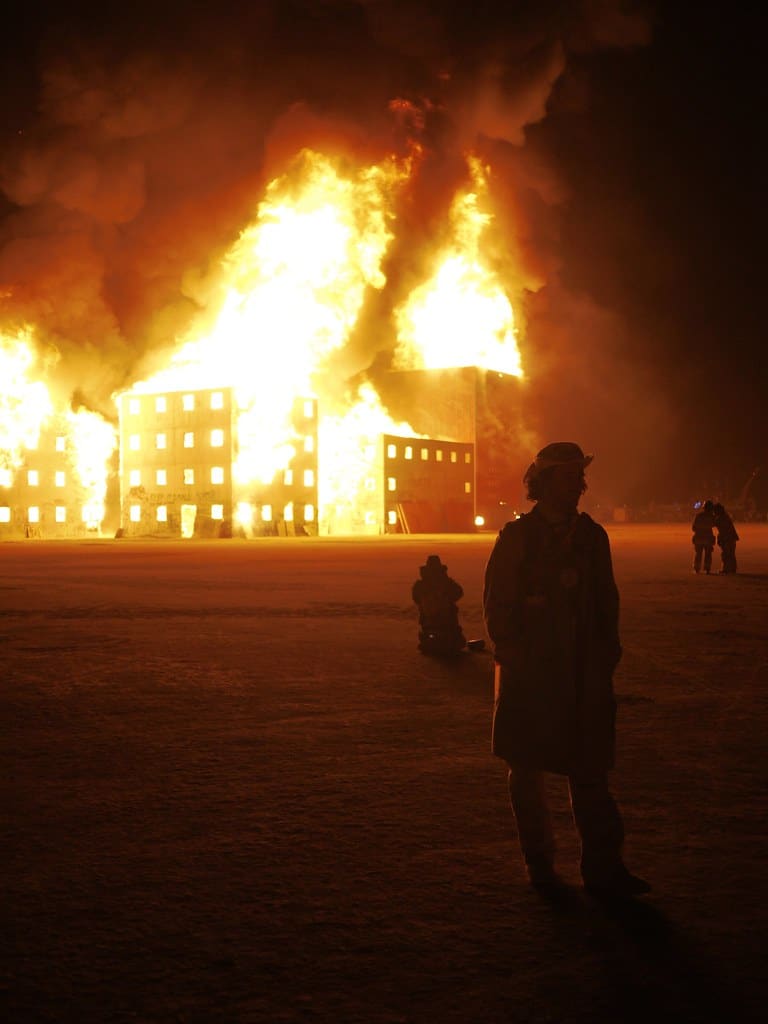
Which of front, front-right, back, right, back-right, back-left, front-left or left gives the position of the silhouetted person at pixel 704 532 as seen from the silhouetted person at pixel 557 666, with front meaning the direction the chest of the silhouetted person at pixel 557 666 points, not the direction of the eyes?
back-left

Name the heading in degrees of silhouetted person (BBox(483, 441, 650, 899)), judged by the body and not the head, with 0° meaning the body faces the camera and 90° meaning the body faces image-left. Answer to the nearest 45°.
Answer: approximately 315°

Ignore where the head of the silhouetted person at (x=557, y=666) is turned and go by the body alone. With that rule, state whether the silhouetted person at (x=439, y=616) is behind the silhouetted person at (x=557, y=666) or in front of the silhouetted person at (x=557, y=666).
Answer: behind

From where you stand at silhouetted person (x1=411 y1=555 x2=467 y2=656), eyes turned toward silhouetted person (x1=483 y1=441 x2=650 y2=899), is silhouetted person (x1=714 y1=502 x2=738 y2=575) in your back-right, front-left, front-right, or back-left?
back-left

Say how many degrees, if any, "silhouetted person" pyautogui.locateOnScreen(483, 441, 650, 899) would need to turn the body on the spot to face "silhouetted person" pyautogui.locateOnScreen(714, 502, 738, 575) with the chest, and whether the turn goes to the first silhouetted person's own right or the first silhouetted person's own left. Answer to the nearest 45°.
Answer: approximately 135° to the first silhouetted person's own left
